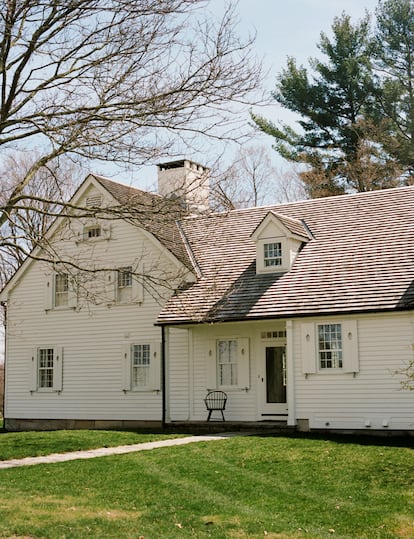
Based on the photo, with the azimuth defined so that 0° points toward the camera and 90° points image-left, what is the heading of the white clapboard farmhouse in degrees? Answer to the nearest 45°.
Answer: approximately 0°
